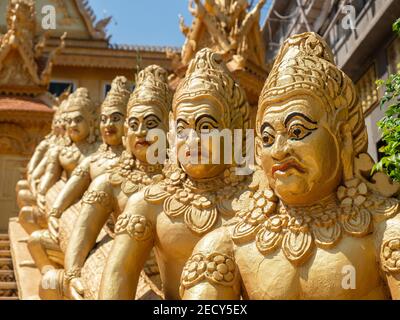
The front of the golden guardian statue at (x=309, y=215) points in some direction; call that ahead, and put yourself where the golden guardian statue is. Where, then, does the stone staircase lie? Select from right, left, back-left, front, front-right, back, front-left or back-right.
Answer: right

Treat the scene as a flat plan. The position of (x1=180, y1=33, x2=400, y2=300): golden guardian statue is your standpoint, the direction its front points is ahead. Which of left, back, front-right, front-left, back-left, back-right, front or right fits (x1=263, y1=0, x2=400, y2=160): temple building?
back-right

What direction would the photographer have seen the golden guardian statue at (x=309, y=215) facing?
facing the viewer and to the left of the viewer

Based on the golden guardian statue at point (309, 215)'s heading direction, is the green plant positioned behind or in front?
behind
